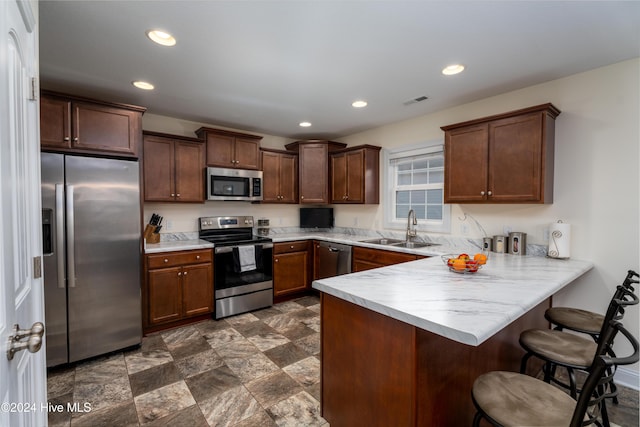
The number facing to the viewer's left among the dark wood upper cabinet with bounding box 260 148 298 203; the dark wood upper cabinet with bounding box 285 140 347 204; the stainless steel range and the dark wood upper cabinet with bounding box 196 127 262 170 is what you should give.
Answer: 0

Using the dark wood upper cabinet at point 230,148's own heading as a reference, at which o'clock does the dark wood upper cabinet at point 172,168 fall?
the dark wood upper cabinet at point 172,168 is roughly at 4 o'clock from the dark wood upper cabinet at point 230,148.

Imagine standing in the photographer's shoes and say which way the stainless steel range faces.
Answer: facing the viewer and to the right of the viewer

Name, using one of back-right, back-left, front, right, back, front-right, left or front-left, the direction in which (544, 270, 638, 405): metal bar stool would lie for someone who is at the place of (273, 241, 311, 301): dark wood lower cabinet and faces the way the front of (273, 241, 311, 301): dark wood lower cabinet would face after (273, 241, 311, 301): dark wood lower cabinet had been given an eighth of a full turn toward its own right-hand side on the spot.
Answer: front-left

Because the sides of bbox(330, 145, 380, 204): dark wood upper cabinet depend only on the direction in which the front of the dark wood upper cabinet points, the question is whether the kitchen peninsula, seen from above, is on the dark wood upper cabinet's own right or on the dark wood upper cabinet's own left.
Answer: on the dark wood upper cabinet's own left

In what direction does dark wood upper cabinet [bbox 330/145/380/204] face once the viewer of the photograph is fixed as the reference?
facing the viewer and to the left of the viewer

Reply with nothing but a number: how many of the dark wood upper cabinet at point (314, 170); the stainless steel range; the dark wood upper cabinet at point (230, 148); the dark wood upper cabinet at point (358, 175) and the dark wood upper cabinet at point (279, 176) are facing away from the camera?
0

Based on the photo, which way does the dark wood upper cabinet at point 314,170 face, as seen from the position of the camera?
facing the viewer

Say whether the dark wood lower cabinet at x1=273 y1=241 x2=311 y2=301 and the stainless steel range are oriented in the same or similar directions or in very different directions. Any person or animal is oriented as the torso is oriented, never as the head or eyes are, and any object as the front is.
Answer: same or similar directions

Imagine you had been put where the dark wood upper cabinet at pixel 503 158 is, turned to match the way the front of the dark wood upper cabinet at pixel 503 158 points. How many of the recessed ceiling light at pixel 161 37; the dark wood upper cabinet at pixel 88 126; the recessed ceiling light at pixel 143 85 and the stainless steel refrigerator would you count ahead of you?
4

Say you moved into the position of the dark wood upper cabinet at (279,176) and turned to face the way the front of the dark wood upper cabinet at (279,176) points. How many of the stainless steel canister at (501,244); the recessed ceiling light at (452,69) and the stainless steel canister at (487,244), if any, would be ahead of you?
3

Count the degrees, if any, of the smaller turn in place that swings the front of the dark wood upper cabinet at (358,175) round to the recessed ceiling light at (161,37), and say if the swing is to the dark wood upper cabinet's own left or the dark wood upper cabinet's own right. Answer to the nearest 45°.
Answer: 0° — it already faces it

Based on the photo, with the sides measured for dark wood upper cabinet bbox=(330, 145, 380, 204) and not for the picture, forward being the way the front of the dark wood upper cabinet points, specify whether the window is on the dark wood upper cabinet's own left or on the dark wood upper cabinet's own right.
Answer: on the dark wood upper cabinet's own left

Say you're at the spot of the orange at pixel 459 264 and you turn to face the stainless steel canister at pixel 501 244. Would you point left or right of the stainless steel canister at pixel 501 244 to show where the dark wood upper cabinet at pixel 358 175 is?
left

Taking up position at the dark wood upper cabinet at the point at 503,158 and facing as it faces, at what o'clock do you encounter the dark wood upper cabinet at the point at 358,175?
the dark wood upper cabinet at the point at 358,175 is roughly at 2 o'clock from the dark wood upper cabinet at the point at 503,158.

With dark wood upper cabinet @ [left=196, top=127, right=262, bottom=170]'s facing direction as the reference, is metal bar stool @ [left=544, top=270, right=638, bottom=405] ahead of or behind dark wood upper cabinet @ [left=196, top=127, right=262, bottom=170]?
ahead

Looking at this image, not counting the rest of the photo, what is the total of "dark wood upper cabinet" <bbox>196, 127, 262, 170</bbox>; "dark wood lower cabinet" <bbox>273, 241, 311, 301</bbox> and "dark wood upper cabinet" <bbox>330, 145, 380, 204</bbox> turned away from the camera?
0

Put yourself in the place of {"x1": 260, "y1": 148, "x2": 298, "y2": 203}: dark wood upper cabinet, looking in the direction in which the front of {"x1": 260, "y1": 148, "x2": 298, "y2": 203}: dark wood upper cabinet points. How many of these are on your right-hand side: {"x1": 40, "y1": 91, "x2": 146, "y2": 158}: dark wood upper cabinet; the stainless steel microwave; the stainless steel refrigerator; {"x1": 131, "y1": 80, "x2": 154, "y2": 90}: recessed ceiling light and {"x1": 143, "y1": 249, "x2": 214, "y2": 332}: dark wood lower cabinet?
5
